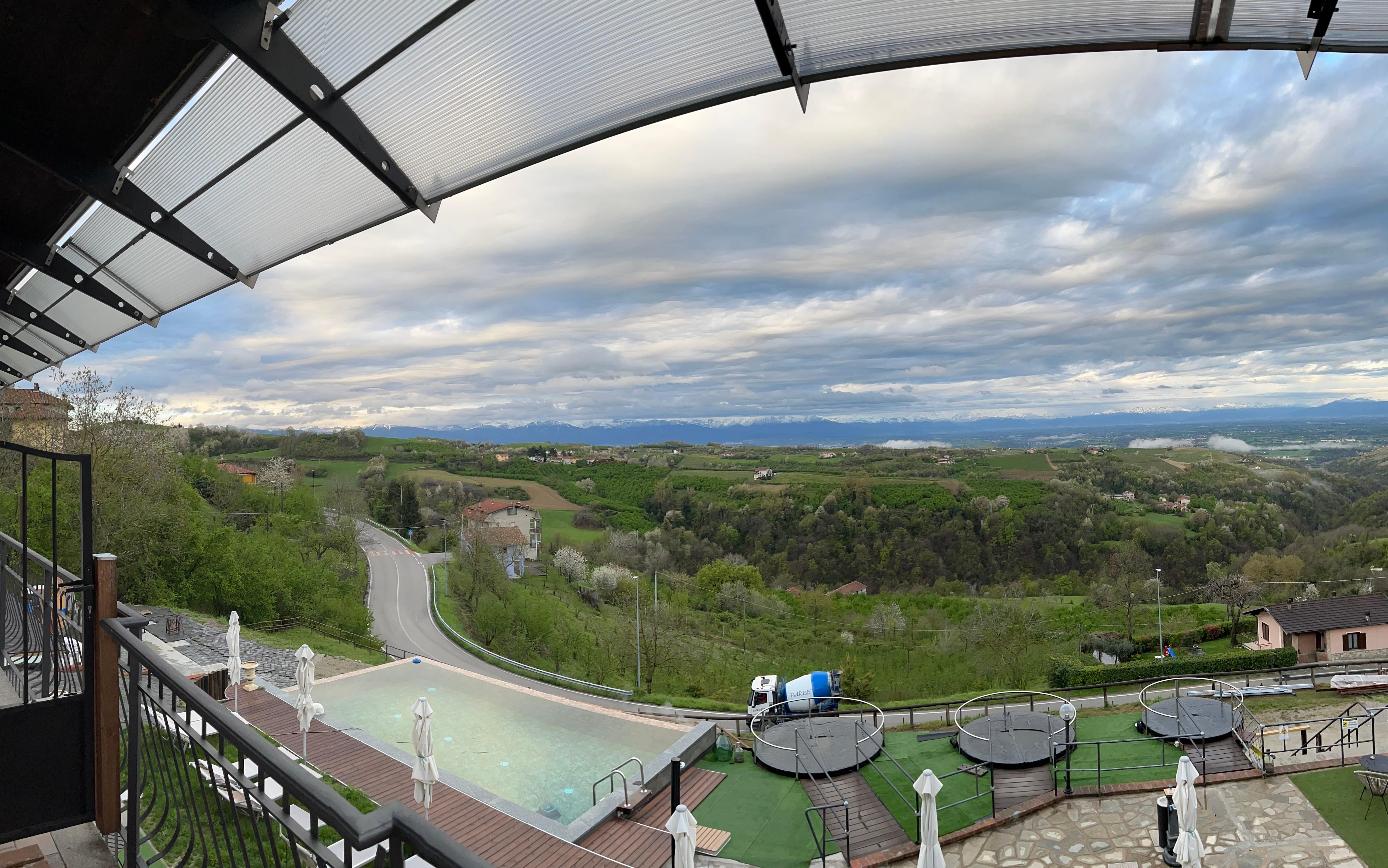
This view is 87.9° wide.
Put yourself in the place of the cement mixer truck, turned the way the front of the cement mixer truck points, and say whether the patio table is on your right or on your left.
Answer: on your left

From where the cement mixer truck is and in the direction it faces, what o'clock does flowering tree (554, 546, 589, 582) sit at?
The flowering tree is roughly at 2 o'clock from the cement mixer truck.

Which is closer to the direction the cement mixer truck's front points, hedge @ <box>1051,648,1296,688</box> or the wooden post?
the wooden post

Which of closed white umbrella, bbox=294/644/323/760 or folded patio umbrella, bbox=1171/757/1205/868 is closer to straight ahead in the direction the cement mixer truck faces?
the closed white umbrella

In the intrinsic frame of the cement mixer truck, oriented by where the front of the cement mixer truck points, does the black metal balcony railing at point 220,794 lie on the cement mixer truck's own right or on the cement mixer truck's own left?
on the cement mixer truck's own left

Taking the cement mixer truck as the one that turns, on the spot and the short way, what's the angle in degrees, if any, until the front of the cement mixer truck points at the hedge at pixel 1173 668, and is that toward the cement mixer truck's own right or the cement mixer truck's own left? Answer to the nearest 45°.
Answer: approximately 180°

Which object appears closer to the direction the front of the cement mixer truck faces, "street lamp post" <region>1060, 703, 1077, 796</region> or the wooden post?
the wooden post

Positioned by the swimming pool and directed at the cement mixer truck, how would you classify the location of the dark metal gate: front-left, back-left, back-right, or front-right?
back-right

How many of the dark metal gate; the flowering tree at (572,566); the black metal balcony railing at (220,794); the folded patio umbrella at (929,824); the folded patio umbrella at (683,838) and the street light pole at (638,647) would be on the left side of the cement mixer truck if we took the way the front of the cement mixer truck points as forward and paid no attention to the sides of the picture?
4

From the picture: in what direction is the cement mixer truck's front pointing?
to the viewer's left

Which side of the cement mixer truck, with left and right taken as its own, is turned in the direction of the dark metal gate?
left

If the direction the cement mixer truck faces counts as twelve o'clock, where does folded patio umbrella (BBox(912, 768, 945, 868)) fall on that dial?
The folded patio umbrella is roughly at 9 o'clock from the cement mixer truck.

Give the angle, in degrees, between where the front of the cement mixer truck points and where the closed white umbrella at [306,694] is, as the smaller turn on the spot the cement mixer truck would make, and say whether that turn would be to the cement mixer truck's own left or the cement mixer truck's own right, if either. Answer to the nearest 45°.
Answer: approximately 45° to the cement mixer truck's own left

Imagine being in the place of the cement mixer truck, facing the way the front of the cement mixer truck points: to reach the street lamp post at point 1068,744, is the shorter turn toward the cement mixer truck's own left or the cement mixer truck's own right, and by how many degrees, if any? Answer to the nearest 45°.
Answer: approximately 135° to the cement mixer truck's own left
